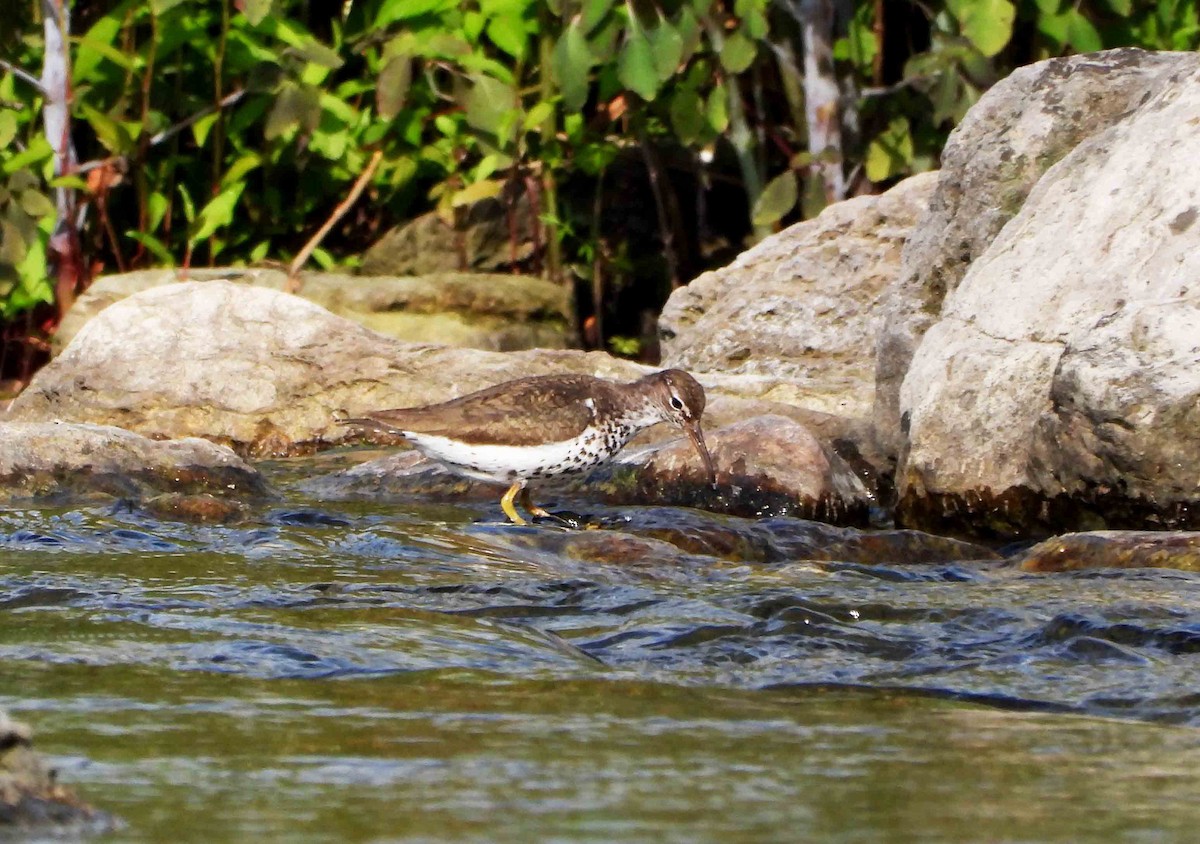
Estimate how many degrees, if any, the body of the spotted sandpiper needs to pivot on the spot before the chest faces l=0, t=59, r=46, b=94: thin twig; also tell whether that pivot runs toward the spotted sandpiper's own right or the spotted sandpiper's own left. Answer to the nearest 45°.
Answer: approximately 135° to the spotted sandpiper's own left

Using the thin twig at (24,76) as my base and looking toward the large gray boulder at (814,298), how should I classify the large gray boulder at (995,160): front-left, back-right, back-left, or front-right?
front-right

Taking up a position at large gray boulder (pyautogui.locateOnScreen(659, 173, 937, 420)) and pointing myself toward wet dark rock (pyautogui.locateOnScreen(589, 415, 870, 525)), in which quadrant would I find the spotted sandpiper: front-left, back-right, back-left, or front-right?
front-right

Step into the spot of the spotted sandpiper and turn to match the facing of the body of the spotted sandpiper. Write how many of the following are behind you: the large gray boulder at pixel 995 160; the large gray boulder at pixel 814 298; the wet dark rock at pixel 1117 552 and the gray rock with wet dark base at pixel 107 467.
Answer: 1

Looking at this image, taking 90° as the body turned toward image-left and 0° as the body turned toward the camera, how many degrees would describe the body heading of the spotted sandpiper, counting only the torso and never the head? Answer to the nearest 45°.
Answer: approximately 270°

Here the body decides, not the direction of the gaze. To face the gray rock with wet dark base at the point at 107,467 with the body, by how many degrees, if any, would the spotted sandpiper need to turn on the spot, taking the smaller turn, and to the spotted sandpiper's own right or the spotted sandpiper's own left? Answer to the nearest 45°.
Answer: approximately 180°

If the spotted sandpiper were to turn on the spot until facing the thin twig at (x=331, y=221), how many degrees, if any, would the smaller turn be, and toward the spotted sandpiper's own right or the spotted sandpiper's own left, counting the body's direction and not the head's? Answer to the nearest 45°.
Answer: approximately 90° to the spotted sandpiper's own left

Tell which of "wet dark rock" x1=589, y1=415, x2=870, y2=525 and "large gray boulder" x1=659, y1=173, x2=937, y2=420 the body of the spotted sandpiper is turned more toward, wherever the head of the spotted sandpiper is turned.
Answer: the wet dark rock

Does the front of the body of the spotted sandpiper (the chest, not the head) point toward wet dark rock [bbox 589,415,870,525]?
yes

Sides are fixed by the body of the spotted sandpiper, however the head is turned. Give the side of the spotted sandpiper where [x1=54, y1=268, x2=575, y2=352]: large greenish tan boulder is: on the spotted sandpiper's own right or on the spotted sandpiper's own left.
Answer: on the spotted sandpiper's own left

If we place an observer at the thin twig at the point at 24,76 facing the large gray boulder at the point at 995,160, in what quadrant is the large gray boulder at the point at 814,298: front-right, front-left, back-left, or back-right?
front-left

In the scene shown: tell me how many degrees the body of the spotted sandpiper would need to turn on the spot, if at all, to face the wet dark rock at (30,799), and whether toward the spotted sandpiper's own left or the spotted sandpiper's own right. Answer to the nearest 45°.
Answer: approximately 90° to the spotted sandpiper's own right

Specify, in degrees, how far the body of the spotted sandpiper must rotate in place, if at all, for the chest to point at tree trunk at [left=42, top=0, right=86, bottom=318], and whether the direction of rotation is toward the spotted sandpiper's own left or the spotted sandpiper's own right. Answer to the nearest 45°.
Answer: approximately 135° to the spotted sandpiper's own left

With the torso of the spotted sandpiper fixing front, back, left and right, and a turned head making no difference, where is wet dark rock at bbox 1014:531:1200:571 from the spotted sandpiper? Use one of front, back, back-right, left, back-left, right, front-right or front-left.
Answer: front-right
